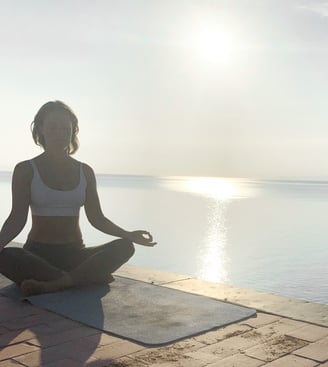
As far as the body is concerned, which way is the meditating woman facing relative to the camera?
toward the camera

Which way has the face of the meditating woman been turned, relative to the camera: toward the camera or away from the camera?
toward the camera
